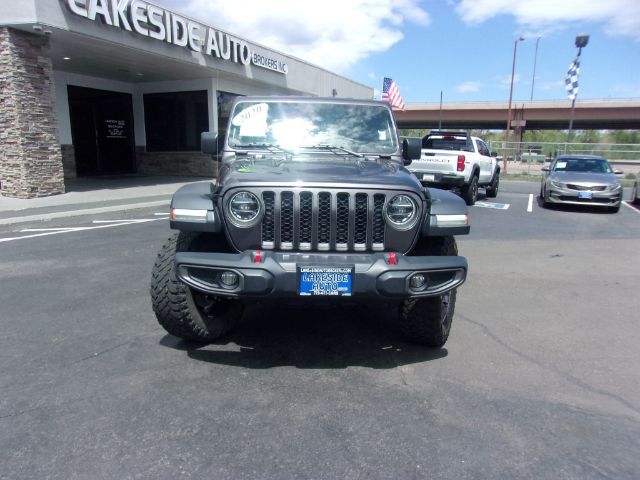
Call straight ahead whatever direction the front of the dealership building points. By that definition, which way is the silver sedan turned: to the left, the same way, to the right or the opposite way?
to the right

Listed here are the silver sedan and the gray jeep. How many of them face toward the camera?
2

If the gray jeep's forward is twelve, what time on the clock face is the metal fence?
The metal fence is roughly at 7 o'clock from the gray jeep.

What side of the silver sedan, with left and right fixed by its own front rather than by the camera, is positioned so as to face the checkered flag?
back

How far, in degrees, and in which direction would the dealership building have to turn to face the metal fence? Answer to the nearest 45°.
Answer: approximately 45° to its left

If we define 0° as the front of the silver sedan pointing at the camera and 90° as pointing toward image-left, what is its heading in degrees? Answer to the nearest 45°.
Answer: approximately 0°

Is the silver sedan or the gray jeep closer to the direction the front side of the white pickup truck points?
the silver sedan

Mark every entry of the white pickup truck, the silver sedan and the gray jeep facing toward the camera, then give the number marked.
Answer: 2

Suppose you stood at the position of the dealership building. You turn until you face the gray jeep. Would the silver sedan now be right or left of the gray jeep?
left

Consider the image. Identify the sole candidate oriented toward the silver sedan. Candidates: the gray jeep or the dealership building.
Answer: the dealership building

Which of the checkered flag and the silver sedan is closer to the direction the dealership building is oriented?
the silver sedan

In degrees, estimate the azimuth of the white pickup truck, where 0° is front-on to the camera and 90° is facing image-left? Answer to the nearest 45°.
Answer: approximately 225°

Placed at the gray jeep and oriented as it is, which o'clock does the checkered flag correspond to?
The checkered flag is roughly at 7 o'clock from the gray jeep.

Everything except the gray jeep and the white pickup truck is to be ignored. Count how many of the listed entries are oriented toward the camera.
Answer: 1
